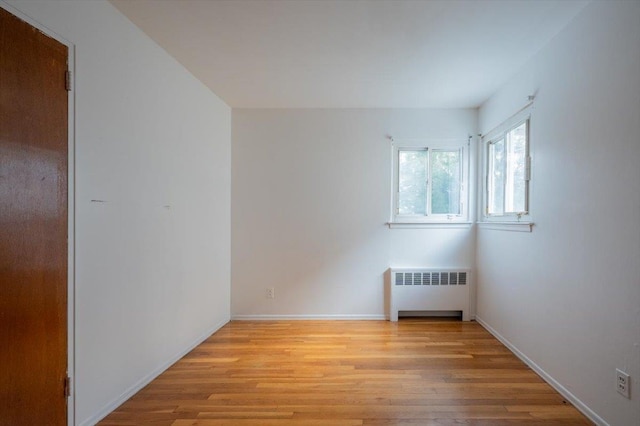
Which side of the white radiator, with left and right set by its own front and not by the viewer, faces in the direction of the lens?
front
